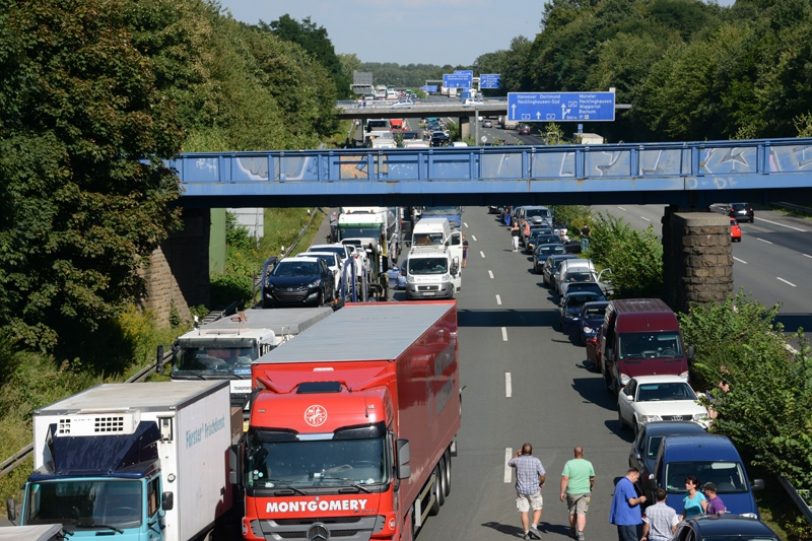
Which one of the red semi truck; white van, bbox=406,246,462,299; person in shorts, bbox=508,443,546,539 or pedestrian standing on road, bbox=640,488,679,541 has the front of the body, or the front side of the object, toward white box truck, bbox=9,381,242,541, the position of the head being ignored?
the white van

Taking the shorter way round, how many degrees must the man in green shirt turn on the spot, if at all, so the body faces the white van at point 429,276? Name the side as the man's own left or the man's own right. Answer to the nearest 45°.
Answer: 0° — they already face it

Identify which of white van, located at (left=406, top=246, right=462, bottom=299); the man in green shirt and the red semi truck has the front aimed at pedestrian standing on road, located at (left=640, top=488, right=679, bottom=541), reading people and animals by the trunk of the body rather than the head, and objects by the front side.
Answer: the white van

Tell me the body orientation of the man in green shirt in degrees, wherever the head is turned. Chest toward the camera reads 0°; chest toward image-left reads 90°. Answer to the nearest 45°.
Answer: approximately 180°

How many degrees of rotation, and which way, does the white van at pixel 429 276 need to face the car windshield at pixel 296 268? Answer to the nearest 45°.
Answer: approximately 45° to its right

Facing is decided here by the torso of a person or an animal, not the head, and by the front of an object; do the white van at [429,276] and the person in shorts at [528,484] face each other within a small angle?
yes

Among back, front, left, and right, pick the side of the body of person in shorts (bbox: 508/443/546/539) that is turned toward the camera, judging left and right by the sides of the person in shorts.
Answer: back

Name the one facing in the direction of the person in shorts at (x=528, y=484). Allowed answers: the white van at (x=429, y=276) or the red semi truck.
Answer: the white van

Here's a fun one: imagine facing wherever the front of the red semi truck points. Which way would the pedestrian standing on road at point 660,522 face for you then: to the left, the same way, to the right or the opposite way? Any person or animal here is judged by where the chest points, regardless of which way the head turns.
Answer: the opposite way

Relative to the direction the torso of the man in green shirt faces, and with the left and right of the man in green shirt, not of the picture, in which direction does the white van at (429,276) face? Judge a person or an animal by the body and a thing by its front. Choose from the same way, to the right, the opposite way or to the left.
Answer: the opposite way

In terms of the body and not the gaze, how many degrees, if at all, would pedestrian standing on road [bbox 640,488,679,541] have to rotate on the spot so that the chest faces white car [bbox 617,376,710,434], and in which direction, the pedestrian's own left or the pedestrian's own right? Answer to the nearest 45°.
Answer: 0° — they already face it

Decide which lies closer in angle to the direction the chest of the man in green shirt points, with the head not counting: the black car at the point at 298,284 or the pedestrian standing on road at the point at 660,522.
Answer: the black car

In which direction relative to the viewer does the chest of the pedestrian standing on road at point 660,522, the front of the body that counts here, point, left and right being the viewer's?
facing away from the viewer
